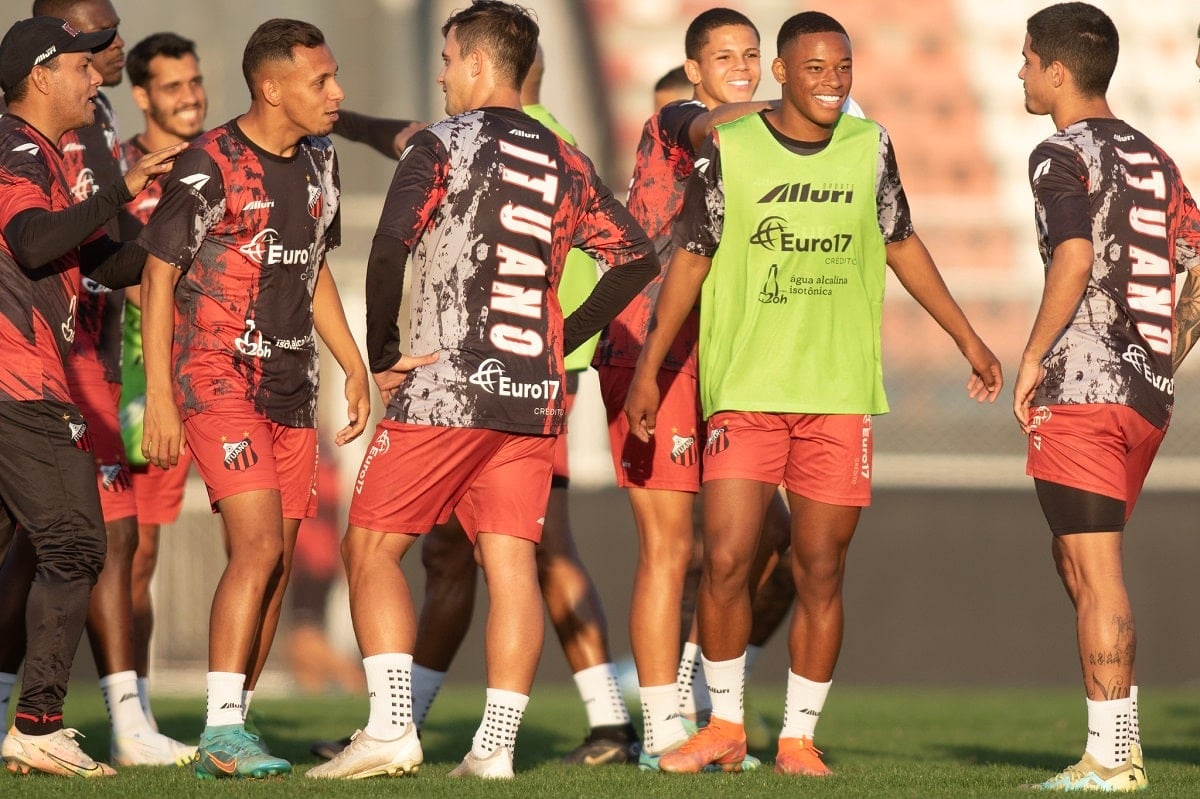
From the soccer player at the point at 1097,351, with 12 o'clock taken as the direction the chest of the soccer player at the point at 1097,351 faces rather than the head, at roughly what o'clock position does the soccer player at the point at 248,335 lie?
the soccer player at the point at 248,335 is roughly at 10 o'clock from the soccer player at the point at 1097,351.

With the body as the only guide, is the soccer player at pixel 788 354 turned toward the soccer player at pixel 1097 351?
no

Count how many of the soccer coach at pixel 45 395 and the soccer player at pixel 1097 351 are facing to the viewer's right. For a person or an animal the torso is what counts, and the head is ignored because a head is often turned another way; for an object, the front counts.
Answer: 1

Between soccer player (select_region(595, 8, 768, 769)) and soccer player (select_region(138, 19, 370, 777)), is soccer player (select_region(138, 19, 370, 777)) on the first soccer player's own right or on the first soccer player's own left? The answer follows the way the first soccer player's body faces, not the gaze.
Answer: on the first soccer player's own right

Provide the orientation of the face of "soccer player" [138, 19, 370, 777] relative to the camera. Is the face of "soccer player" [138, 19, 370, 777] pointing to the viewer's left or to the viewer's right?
to the viewer's right

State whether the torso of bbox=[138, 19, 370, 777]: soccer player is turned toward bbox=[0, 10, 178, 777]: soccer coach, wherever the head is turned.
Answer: no

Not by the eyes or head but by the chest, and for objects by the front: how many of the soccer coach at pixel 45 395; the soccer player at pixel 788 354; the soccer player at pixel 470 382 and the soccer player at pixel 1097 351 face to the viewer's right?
1

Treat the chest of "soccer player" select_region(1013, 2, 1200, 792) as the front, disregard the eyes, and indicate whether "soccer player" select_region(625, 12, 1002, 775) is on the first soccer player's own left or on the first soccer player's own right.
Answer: on the first soccer player's own left

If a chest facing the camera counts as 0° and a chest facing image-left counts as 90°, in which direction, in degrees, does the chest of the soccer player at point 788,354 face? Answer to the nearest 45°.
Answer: approximately 0°

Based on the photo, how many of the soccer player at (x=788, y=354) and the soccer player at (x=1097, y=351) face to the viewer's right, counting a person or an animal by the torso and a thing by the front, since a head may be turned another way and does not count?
0

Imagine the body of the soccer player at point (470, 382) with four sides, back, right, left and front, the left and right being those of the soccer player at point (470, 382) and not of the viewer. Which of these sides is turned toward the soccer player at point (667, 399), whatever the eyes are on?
right

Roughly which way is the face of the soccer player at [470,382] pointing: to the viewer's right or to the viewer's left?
to the viewer's left

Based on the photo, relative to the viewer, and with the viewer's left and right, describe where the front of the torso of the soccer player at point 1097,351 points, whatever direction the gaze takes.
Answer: facing away from the viewer and to the left of the viewer

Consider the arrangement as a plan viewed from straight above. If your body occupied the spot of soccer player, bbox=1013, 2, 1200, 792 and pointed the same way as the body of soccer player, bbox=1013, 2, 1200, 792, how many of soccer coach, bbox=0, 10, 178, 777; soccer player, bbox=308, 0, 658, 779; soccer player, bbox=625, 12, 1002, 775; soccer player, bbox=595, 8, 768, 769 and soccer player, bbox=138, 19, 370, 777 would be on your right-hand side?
0

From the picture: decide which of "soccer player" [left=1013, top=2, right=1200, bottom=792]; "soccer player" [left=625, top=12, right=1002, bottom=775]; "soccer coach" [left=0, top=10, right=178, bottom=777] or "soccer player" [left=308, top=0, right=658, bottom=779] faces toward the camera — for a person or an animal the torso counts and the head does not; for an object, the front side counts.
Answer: "soccer player" [left=625, top=12, right=1002, bottom=775]

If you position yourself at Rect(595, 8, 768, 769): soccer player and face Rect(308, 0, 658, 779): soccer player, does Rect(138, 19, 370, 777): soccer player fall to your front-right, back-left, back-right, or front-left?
front-right

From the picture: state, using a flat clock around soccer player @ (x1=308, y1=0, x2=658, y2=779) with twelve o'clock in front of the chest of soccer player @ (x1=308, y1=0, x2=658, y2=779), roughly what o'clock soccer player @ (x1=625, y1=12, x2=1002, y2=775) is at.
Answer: soccer player @ (x1=625, y1=12, x2=1002, y2=775) is roughly at 4 o'clock from soccer player @ (x1=308, y1=0, x2=658, y2=779).

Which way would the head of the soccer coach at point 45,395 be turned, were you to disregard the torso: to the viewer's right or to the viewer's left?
to the viewer's right

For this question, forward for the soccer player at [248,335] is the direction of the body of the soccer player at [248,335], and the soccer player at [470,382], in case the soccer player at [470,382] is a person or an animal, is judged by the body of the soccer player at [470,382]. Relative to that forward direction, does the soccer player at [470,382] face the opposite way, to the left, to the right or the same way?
the opposite way

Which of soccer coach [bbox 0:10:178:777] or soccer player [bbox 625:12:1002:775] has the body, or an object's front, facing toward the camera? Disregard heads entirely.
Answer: soccer player [bbox 625:12:1002:775]

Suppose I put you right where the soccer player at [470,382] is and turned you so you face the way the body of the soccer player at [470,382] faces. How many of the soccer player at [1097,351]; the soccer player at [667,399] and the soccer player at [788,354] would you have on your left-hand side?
0
